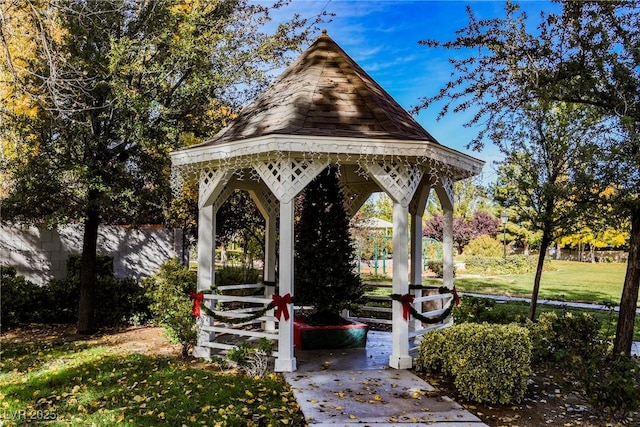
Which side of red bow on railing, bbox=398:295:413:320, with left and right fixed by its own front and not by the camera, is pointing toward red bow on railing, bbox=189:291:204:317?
right

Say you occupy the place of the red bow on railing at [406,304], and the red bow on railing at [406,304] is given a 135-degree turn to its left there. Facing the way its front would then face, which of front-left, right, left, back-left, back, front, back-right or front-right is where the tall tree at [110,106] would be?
back-left

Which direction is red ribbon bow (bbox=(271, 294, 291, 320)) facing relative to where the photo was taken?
toward the camera

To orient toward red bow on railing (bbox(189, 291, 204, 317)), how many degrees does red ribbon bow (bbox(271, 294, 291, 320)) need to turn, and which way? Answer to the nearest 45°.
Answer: approximately 135° to its right

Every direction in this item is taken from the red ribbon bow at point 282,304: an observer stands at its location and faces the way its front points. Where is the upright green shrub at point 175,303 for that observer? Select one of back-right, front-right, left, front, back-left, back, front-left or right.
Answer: back-right

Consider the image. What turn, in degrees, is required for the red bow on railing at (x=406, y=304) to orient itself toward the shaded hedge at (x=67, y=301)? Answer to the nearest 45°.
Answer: approximately 90° to its right

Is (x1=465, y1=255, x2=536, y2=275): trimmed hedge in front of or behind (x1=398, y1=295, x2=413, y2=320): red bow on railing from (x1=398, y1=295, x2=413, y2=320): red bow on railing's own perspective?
behind

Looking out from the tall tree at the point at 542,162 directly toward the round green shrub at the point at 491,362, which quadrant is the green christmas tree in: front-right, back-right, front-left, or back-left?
front-right

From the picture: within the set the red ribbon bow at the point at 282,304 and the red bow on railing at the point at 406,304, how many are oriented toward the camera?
2

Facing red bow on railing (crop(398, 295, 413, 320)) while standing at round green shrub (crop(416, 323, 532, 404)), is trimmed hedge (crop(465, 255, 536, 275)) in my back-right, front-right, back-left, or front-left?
front-right

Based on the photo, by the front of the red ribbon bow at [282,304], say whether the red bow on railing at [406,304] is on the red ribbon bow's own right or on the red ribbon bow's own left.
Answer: on the red ribbon bow's own left

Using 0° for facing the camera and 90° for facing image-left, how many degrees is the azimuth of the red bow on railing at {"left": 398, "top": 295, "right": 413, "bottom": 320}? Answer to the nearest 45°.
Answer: approximately 0°

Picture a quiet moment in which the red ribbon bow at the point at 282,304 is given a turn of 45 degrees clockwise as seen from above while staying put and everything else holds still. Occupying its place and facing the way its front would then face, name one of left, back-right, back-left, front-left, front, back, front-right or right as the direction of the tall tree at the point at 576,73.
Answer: back-left

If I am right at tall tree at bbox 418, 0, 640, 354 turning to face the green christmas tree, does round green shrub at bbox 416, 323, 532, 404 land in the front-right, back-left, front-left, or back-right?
front-left

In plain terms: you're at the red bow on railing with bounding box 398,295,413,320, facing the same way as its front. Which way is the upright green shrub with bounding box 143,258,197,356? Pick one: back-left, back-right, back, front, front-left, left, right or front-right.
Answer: right

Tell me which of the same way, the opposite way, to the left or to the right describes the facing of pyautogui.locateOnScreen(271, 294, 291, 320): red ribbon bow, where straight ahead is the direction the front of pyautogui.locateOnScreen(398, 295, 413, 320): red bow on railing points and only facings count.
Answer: the same way

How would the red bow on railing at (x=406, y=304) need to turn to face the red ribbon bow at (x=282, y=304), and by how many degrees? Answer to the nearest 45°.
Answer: approximately 90° to its right
